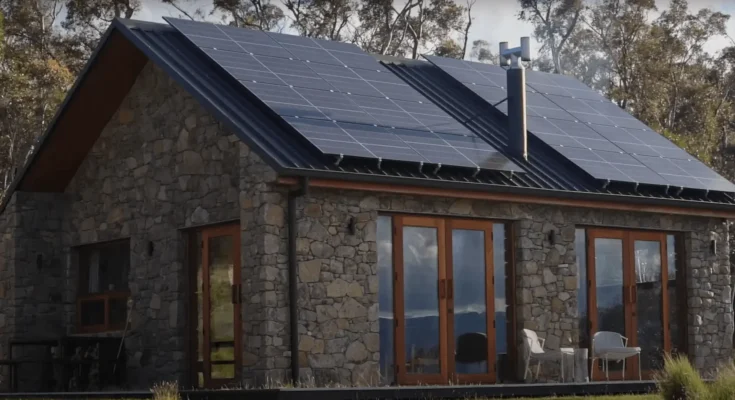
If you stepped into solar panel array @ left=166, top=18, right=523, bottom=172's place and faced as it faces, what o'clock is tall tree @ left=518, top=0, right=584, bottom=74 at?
The tall tree is roughly at 8 o'clock from the solar panel array.

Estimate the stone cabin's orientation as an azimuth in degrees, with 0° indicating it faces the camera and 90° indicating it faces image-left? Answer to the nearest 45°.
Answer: approximately 315°

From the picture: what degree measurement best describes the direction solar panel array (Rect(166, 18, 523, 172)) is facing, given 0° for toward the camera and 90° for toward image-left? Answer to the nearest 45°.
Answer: approximately 315°

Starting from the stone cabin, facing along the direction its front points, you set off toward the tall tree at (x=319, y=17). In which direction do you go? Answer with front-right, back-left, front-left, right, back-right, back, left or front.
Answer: back-left

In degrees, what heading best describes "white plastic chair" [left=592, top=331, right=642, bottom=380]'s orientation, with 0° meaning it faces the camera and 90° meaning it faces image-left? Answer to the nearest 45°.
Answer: approximately 315°

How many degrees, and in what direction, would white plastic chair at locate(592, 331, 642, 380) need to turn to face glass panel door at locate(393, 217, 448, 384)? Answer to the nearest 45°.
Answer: approximately 90° to its right

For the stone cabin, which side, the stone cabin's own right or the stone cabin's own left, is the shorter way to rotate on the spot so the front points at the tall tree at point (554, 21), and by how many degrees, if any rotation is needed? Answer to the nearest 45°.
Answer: approximately 135° to the stone cabin's own left
